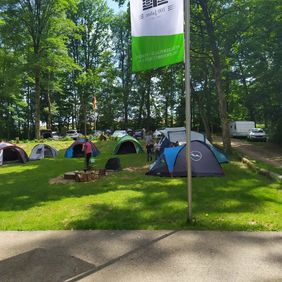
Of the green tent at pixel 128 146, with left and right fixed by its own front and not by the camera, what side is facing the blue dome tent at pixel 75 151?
right

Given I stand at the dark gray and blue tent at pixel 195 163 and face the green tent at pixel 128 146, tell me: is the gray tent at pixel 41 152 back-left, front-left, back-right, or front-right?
front-left

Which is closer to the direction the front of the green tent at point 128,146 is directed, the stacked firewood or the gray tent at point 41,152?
the stacked firewood

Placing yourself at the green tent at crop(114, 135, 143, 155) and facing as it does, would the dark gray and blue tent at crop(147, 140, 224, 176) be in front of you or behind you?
in front

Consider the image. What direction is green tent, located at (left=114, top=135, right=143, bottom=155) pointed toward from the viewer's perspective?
toward the camera

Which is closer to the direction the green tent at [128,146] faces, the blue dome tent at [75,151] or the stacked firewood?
the stacked firewood

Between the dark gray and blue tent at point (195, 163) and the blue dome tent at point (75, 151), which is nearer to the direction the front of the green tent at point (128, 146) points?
the dark gray and blue tent

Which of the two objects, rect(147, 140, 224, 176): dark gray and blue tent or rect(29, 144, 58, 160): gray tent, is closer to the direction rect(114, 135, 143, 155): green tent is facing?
the dark gray and blue tent

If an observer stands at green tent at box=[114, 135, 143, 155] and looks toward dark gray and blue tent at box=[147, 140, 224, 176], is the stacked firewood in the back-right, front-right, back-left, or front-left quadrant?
front-right

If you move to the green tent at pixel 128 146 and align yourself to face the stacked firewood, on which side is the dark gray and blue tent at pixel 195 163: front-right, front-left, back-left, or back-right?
front-left

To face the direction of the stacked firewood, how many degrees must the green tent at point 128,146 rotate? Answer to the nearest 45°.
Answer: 0° — it already faces it

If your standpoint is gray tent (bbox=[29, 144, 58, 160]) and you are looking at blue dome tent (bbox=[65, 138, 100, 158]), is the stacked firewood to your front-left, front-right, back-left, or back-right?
front-right

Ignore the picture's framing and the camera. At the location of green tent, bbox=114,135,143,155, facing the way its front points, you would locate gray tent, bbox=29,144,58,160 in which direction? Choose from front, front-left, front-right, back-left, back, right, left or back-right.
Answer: right
